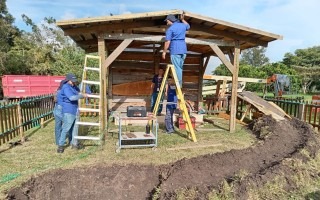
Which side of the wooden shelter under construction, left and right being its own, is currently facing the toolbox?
front

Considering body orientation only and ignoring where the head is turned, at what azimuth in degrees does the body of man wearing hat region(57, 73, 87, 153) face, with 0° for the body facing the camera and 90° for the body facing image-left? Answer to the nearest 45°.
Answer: approximately 270°

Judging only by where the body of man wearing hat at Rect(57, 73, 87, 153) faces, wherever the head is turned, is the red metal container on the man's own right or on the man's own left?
on the man's own left

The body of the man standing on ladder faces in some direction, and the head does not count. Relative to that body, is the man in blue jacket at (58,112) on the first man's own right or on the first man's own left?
on the first man's own left

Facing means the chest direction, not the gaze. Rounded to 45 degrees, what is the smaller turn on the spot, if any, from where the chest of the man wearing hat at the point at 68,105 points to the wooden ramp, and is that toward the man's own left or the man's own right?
0° — they already face it

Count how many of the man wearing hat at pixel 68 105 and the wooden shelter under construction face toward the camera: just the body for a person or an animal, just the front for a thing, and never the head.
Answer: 1

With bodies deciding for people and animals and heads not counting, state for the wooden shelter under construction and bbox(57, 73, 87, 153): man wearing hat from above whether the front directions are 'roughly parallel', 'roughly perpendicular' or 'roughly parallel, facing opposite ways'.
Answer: roughly perpendicular

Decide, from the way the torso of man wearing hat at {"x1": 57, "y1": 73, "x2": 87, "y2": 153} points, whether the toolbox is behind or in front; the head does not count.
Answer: in front

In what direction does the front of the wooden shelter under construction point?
toward the camera

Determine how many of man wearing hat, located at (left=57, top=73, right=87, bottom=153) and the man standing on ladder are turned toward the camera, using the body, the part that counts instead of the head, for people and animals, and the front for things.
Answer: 0

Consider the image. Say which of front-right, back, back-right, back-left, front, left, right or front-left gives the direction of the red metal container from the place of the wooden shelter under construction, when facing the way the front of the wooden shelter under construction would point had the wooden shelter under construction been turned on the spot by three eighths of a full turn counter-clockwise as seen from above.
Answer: left
